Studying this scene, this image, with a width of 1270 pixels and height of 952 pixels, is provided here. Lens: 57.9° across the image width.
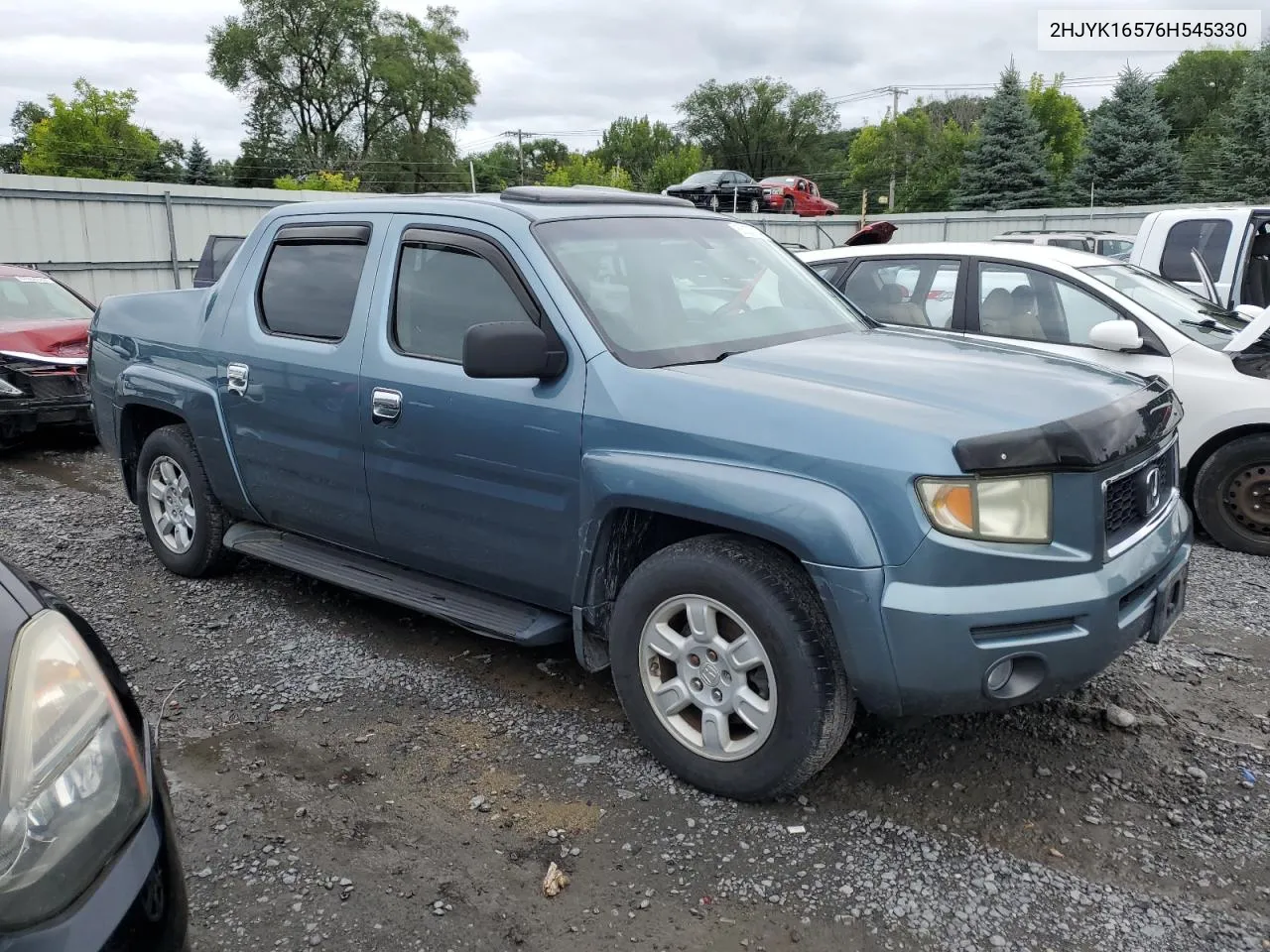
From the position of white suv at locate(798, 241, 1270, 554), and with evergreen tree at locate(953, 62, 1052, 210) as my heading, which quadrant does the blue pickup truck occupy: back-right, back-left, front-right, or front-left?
back-left

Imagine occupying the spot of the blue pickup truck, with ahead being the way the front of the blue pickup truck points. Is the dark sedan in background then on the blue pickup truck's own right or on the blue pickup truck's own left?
on the blue pickup truck's own left

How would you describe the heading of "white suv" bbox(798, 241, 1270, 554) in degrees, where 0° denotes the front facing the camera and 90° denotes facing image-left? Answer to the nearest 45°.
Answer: approximately 315°

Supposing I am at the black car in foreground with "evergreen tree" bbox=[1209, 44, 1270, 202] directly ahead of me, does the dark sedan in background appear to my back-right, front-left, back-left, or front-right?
front-left

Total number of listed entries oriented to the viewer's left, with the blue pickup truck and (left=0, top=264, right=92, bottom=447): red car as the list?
0

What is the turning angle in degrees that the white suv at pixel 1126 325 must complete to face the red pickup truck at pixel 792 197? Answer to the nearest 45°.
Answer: approximately 135° to its left

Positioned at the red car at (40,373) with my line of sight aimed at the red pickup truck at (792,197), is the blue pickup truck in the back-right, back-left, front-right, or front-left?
back-right

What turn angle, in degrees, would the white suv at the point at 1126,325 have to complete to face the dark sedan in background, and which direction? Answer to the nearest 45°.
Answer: approximately 135° to its left

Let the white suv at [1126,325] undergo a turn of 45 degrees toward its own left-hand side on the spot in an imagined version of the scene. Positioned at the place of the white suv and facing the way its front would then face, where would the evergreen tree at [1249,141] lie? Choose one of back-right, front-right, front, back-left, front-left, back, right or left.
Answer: left

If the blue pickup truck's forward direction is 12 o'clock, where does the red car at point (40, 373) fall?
The red car is roughly at 6 o'clock from the blue pickup truck.

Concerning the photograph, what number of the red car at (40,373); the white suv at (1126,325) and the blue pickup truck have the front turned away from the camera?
0

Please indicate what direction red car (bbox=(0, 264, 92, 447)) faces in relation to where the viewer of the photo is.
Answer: facing the viewer and to the right of the viewer

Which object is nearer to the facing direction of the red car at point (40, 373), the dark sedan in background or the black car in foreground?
the black car in foreground
